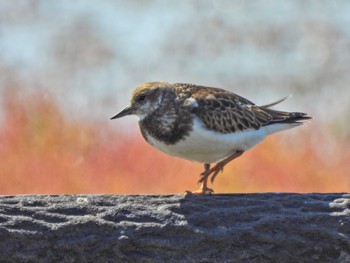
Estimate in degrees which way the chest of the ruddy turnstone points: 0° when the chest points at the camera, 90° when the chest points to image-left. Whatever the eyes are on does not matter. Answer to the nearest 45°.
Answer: approximately 90°
